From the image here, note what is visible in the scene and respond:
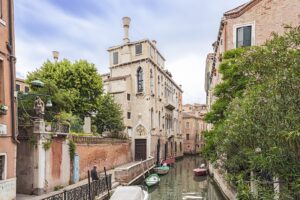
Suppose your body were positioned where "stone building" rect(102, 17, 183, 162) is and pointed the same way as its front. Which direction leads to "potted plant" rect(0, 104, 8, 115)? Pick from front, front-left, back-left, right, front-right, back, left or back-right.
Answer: front-right

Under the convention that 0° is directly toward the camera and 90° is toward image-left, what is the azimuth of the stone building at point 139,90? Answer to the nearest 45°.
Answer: approximately 315°

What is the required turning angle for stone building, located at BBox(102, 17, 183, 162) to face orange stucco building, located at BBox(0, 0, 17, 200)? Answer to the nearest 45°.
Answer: approximately 45° to its right

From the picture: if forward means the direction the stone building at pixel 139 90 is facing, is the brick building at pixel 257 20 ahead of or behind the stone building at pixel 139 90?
ahead

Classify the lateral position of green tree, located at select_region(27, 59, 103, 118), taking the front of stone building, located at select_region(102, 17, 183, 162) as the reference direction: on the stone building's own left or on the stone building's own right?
on the stone building's own right

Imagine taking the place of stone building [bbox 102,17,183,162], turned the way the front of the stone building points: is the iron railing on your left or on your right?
on your right
